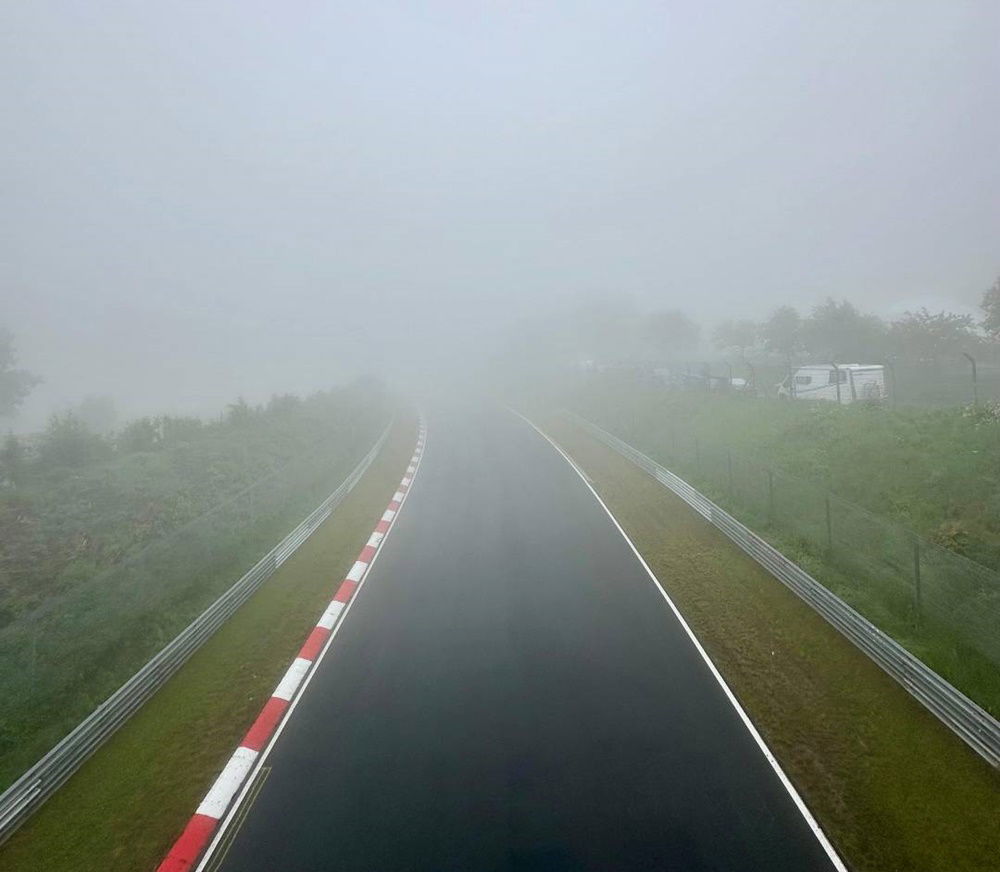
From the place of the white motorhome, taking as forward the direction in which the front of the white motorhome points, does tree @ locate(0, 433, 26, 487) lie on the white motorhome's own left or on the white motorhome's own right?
on the white motorhome's own left

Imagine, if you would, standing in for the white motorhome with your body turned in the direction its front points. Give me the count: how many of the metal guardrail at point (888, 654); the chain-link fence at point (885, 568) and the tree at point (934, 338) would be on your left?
2

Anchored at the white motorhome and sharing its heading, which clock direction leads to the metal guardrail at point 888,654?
The metal guardrail is roughly at 9 o'clock from the white motorhome.

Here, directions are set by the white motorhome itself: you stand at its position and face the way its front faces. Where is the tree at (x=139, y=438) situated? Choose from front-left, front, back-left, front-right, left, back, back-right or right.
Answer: front-left

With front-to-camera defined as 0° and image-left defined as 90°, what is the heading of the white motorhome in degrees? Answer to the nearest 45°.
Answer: approximately 90°

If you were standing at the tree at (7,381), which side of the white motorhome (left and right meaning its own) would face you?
front

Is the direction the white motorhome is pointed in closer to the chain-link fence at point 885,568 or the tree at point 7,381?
the tree

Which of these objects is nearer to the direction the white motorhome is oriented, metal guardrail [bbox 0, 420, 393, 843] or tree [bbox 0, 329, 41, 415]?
the tree

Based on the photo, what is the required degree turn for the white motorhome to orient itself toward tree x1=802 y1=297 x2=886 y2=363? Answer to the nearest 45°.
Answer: approximately 90° to its right

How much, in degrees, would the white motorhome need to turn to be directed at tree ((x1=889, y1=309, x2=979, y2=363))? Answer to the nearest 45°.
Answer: approximately 135° to its right

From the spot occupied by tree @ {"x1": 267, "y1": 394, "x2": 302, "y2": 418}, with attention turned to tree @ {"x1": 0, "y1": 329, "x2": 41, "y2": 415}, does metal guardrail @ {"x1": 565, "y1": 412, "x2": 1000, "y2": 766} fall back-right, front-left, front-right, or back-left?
back-left

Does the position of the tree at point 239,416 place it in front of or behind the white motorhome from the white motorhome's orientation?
in front
